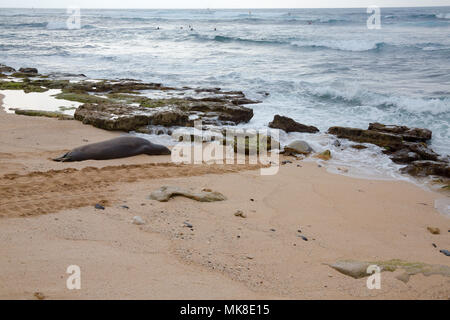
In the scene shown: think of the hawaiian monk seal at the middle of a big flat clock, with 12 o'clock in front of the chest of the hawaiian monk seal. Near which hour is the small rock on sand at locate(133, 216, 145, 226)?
The small rock on sand is roughly at 3 o'clock from the hawaiian monk seal.

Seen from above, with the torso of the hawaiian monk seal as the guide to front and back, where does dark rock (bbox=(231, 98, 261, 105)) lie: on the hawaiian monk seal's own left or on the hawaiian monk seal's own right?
on the hawaiian monk seal's own left

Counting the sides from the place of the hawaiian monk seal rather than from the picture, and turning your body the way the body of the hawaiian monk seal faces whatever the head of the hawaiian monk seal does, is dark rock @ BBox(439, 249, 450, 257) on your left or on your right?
on your right

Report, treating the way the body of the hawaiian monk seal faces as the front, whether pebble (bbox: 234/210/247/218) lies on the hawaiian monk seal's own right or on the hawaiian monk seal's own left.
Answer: on the hawaiian monk seal's own right

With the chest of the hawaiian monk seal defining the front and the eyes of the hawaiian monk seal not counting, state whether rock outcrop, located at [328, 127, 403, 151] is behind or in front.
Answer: in front

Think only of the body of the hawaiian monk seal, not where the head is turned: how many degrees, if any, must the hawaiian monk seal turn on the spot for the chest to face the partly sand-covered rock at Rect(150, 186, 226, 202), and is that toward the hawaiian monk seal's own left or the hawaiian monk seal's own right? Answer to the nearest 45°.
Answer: approximately 90° to the hawaiian monk seal's own right

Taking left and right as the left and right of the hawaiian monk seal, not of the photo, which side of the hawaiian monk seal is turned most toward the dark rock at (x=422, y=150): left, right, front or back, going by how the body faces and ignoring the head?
front

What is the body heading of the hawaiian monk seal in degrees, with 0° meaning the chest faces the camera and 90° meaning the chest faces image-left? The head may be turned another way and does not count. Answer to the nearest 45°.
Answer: approximately 270°

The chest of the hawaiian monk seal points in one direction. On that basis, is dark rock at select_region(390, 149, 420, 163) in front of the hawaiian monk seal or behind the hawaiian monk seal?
in front
